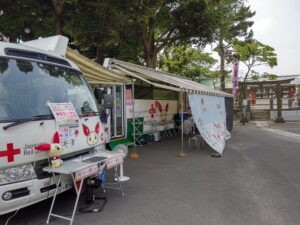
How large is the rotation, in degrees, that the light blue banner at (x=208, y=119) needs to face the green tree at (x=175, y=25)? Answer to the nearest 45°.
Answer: approximately 180°

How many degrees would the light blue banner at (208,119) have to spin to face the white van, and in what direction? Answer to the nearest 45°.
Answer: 0° — it already faces it

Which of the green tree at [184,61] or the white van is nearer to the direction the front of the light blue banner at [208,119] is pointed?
the white van

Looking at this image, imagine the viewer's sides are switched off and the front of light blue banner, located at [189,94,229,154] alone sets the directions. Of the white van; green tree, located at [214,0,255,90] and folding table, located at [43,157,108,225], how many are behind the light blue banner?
1

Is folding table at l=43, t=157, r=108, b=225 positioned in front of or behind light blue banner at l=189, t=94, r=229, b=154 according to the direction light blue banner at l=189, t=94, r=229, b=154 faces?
in front

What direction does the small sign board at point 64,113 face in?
toward the camera

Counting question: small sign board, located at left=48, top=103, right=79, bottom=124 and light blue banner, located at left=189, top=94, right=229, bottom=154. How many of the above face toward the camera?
2

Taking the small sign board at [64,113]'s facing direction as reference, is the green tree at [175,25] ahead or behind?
behind

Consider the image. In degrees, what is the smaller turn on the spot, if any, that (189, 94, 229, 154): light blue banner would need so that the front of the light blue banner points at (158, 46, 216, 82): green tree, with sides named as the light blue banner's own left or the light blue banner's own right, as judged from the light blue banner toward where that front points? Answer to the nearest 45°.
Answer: approximately 180°

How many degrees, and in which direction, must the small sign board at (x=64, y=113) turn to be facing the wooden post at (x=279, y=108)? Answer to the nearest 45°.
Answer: approximately 135° to its left
